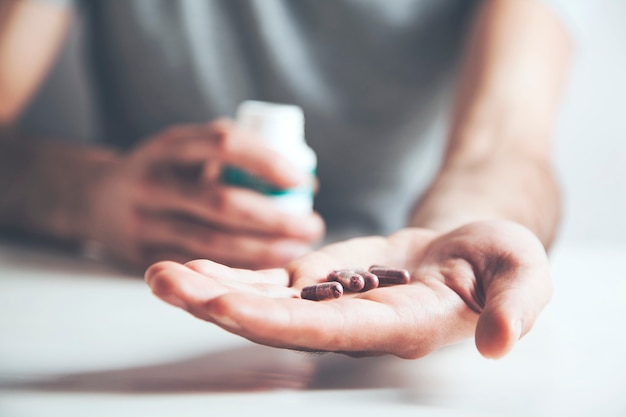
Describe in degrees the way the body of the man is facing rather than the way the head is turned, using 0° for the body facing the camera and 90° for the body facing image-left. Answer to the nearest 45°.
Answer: approximately 0°
